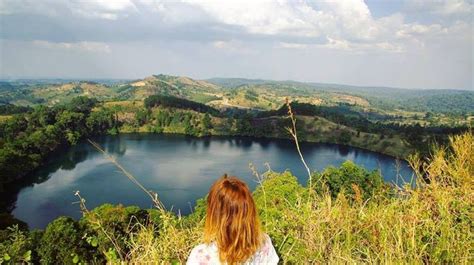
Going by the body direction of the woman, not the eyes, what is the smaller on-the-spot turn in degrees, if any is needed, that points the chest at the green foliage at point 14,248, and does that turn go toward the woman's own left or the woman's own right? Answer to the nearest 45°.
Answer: approximately 45° to the woman's own left

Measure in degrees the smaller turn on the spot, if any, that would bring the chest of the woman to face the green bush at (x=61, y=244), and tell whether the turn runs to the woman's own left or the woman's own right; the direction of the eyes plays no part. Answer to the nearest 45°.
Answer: approximately 45° to the woman's own left

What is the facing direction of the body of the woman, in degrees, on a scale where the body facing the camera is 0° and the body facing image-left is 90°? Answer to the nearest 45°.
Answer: approximately 180°

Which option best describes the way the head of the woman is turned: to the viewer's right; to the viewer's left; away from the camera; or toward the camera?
away from the camera
